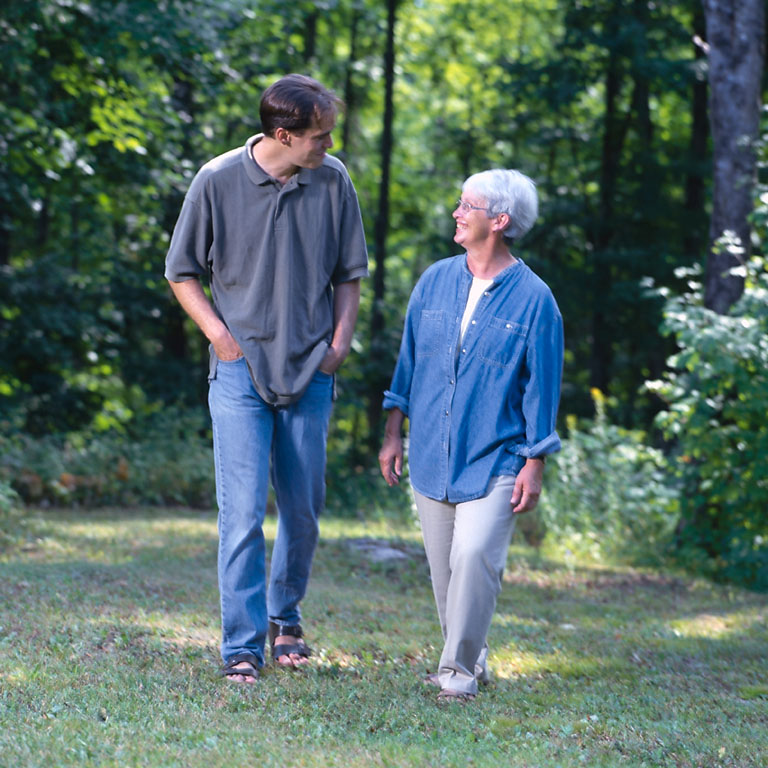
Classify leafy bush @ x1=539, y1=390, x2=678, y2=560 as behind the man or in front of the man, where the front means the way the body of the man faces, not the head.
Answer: behind

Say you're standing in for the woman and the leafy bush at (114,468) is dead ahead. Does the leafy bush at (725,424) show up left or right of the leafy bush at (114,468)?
right

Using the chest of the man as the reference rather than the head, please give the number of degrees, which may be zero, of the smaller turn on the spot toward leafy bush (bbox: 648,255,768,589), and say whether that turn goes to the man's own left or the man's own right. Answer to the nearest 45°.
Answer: approximately 135° to the man's own left

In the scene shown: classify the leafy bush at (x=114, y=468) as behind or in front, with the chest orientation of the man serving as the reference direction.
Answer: behind

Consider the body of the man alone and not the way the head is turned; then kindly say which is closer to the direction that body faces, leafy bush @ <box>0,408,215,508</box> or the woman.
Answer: the woman

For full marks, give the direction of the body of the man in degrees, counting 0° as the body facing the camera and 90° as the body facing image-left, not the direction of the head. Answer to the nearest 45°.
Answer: approximately 0°

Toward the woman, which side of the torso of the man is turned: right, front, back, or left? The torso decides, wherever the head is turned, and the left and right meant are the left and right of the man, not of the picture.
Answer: left

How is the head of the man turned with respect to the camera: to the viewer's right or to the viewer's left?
to the viewer's right
